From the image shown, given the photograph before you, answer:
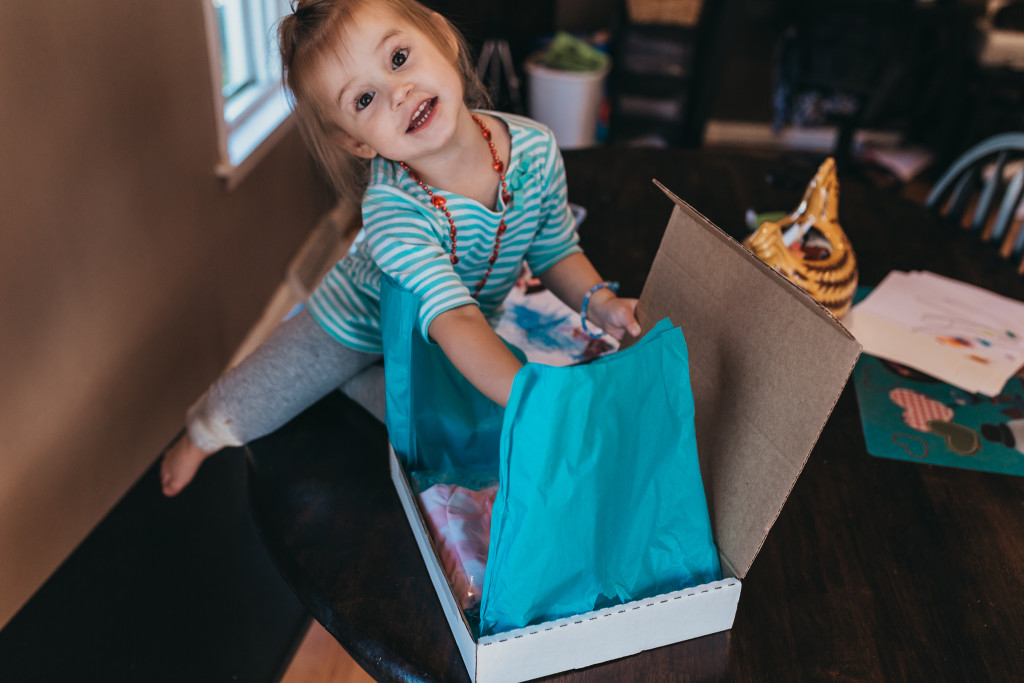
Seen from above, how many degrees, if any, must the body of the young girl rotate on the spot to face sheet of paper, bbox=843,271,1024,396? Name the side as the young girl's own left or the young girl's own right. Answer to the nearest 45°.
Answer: approximately 45° to the young girl's own left

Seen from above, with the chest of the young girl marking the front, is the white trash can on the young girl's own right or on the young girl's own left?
on the young girl's own left

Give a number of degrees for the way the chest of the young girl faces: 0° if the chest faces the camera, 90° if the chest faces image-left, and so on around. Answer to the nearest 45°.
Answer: approximately 315°

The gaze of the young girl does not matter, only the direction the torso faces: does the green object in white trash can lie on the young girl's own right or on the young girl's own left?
on the young girl's own left
